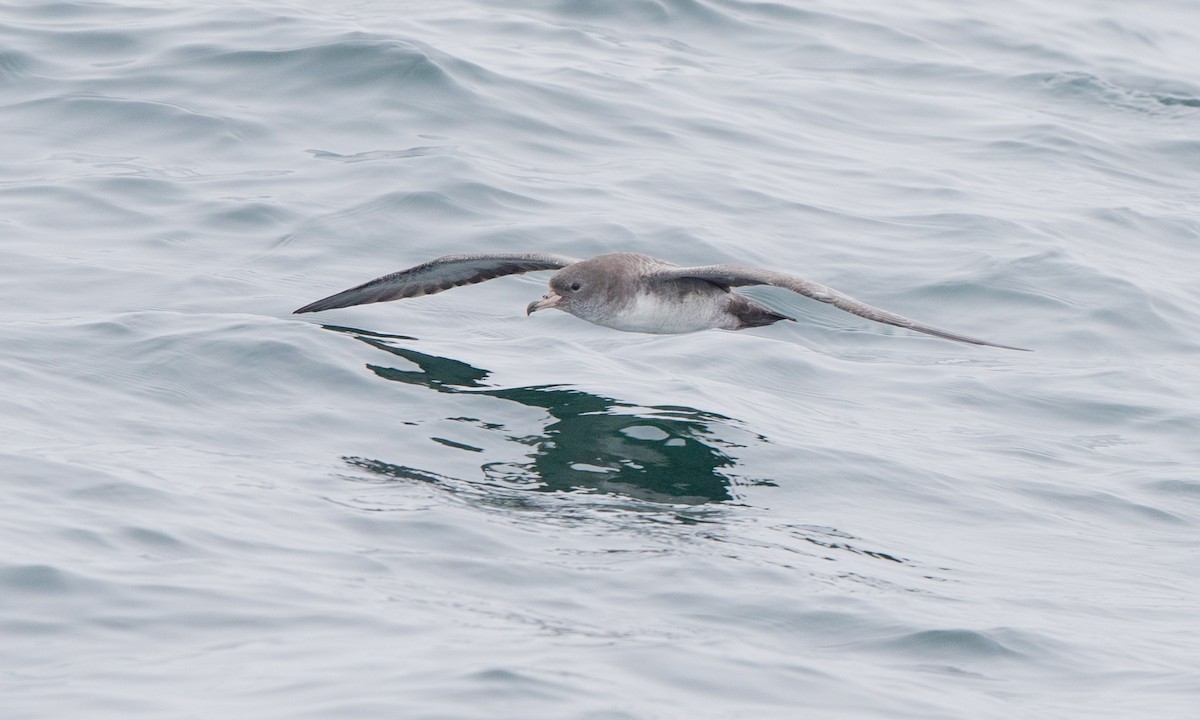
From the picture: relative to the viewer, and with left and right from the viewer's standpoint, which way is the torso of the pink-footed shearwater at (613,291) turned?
facing the viewer and to the left of the viewer
